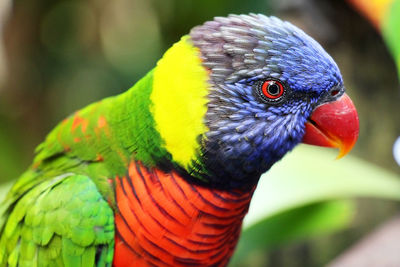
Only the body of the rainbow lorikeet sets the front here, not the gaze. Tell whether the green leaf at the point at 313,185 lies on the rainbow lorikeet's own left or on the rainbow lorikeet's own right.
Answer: on the rainbow lorikeet's own left

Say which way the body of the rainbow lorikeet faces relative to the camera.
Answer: to the viewer's right

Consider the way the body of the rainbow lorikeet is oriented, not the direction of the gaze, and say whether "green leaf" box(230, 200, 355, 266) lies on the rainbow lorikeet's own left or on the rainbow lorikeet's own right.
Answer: on the rainbow lorikeet's own left
